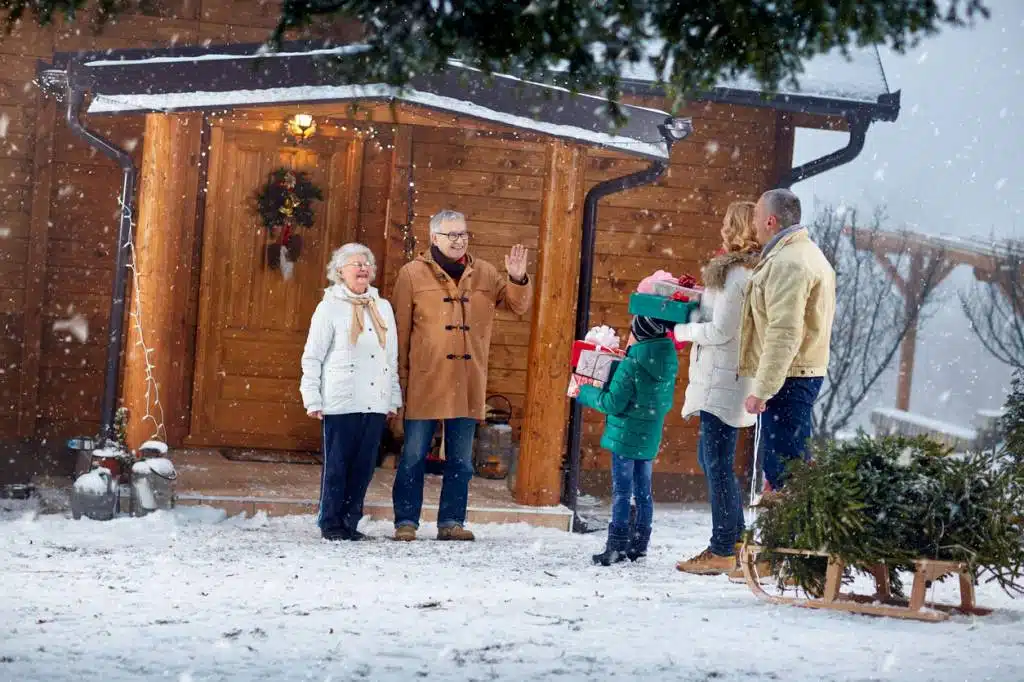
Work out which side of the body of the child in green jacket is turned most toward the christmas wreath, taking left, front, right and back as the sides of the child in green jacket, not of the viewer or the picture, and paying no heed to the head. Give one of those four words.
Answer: front

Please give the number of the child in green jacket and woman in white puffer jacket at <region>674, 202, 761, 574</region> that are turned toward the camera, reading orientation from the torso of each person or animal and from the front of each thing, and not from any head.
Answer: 0

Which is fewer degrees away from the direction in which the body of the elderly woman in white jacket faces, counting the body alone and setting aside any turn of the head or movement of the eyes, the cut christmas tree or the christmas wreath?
the cut christmas tree

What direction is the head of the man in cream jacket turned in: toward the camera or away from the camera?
away from the camera

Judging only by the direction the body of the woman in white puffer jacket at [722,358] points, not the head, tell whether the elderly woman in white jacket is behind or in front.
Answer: in front

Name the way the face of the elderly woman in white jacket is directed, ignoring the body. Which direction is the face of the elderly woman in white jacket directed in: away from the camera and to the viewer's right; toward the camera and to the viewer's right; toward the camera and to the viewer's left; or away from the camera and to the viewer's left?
toward the camera and to the viewer's right

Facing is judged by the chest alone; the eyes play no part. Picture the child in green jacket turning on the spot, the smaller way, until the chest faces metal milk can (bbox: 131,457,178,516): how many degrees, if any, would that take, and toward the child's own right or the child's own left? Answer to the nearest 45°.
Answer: approximately 45° to the child's own left

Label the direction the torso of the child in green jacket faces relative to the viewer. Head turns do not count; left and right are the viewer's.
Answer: facing away from the viewer and to the left of the viewer

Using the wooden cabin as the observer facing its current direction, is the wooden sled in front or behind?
in front

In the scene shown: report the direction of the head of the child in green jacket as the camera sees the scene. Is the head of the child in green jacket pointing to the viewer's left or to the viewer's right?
to the viewer's left

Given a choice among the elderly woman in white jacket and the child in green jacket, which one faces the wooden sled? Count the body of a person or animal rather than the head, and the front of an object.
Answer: the elderly woman in white jacket

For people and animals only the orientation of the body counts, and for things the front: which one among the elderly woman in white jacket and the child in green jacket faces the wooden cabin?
the child in green jacket

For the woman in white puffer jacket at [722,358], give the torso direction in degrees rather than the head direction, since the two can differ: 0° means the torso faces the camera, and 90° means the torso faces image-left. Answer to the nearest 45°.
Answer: approximately 90°
